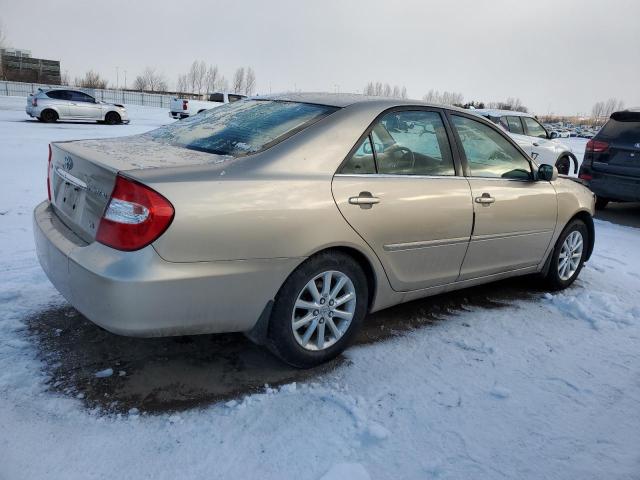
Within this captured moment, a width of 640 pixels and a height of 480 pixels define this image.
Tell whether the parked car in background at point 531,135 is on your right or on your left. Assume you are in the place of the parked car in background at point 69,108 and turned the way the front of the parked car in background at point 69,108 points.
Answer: on your right

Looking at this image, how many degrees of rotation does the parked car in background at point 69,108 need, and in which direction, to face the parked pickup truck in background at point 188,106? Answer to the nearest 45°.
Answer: approximately 45° to its left

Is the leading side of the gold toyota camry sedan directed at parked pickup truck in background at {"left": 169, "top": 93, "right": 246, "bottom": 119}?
no

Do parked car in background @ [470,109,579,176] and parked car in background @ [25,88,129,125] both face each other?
no

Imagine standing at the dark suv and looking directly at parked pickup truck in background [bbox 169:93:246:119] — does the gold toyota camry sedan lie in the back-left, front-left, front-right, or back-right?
back-left

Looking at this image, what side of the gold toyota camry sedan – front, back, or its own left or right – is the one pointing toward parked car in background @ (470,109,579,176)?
front

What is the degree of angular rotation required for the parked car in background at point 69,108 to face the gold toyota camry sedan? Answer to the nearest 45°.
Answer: approximately 90° to its right

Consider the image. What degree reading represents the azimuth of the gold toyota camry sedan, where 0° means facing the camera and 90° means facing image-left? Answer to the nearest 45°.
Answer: approximately 225°

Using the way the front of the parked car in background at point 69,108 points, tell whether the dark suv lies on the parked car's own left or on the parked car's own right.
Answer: on the parked car's own right

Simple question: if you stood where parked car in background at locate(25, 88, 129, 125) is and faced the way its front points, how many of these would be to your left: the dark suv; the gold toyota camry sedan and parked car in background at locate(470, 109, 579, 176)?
0

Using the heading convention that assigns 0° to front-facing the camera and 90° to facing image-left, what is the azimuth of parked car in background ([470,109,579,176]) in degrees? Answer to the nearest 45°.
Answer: approximately 270°

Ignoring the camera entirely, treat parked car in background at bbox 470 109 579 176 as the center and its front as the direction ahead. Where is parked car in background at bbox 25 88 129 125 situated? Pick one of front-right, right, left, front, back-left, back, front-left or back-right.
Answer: back

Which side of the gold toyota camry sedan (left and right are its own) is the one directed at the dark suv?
front

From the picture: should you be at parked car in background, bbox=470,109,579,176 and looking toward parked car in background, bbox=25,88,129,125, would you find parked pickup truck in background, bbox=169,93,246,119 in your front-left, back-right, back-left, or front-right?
front-right

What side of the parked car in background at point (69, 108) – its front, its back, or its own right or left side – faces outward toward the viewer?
right
